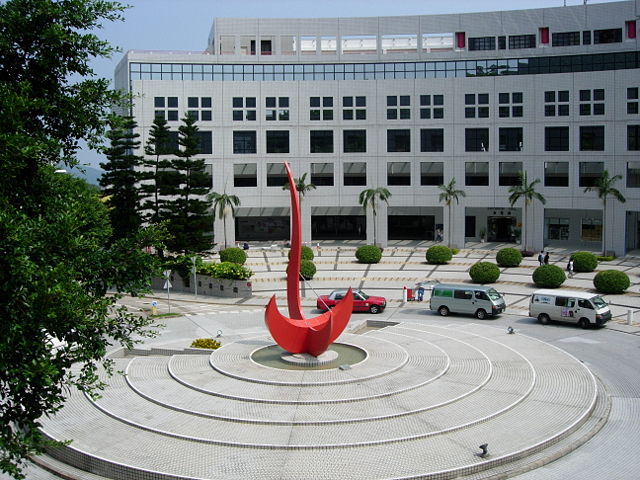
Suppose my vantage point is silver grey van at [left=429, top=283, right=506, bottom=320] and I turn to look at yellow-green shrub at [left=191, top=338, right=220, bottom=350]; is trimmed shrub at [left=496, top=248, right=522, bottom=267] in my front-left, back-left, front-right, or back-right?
back-right

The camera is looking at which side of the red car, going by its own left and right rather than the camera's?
right

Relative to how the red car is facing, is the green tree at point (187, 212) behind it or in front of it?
behind

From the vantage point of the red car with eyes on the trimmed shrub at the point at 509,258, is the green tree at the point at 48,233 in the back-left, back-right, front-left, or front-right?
back-right

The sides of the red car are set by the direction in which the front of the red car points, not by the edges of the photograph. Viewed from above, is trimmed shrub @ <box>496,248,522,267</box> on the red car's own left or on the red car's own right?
on the red car's own left

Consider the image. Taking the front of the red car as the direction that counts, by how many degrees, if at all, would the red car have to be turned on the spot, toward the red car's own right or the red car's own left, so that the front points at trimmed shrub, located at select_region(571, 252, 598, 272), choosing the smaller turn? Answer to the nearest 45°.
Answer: approximately 45° to the red car's own left

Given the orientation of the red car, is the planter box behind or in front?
behind

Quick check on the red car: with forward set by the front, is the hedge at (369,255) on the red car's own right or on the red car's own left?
on the red car's own left

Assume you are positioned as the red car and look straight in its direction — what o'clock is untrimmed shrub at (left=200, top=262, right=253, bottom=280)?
The untrimmed shrub is roughly at 7 o'clock from the red car.

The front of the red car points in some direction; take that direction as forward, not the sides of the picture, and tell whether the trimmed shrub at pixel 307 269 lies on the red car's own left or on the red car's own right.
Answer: on the red car's own left

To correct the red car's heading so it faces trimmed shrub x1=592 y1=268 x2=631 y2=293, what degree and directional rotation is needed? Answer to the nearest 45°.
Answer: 0° — it already faces it
